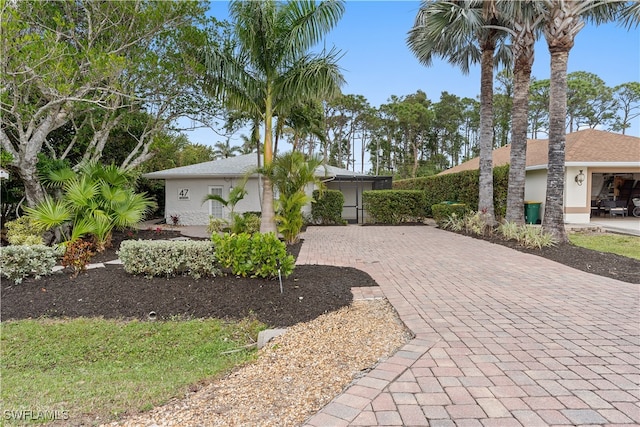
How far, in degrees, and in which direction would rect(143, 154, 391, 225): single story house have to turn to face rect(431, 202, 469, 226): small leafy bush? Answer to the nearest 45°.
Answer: approximately 90° to its left

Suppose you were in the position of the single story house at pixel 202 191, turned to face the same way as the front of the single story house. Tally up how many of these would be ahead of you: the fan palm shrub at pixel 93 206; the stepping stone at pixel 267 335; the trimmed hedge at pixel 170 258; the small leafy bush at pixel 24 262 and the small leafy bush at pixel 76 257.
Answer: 5

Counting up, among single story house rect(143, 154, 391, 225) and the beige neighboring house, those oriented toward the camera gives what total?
2

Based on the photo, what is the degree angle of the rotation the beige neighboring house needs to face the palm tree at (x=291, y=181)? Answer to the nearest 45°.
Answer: approximately 45° to its right

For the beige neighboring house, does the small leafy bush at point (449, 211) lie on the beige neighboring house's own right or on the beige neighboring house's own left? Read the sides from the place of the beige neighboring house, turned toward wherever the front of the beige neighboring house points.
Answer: on the beige neighboring house's own right

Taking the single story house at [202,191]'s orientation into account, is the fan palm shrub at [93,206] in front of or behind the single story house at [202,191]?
in front

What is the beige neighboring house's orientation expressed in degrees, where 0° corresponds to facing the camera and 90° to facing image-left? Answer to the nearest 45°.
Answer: approximately 0°

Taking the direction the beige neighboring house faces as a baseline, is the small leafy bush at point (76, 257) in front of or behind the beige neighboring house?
in front

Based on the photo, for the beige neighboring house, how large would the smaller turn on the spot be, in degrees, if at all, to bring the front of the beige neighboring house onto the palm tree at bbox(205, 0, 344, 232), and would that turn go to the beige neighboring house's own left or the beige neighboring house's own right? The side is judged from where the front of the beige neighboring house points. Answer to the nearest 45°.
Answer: approximately 45° to the beige neighboring house's own right

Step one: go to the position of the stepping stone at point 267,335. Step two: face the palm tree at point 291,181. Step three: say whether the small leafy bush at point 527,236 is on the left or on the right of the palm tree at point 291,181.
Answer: right

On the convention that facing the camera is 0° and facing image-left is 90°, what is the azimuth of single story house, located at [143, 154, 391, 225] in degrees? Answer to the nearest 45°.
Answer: approximately 0°

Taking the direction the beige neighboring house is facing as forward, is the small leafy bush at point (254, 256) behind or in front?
in front

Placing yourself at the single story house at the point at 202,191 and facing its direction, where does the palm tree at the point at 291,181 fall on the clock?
The palm tree is roughly at 11 o'clock from the single story house.

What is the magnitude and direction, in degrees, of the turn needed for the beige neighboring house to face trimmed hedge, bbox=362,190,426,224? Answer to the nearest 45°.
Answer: approximately 90° to its right
